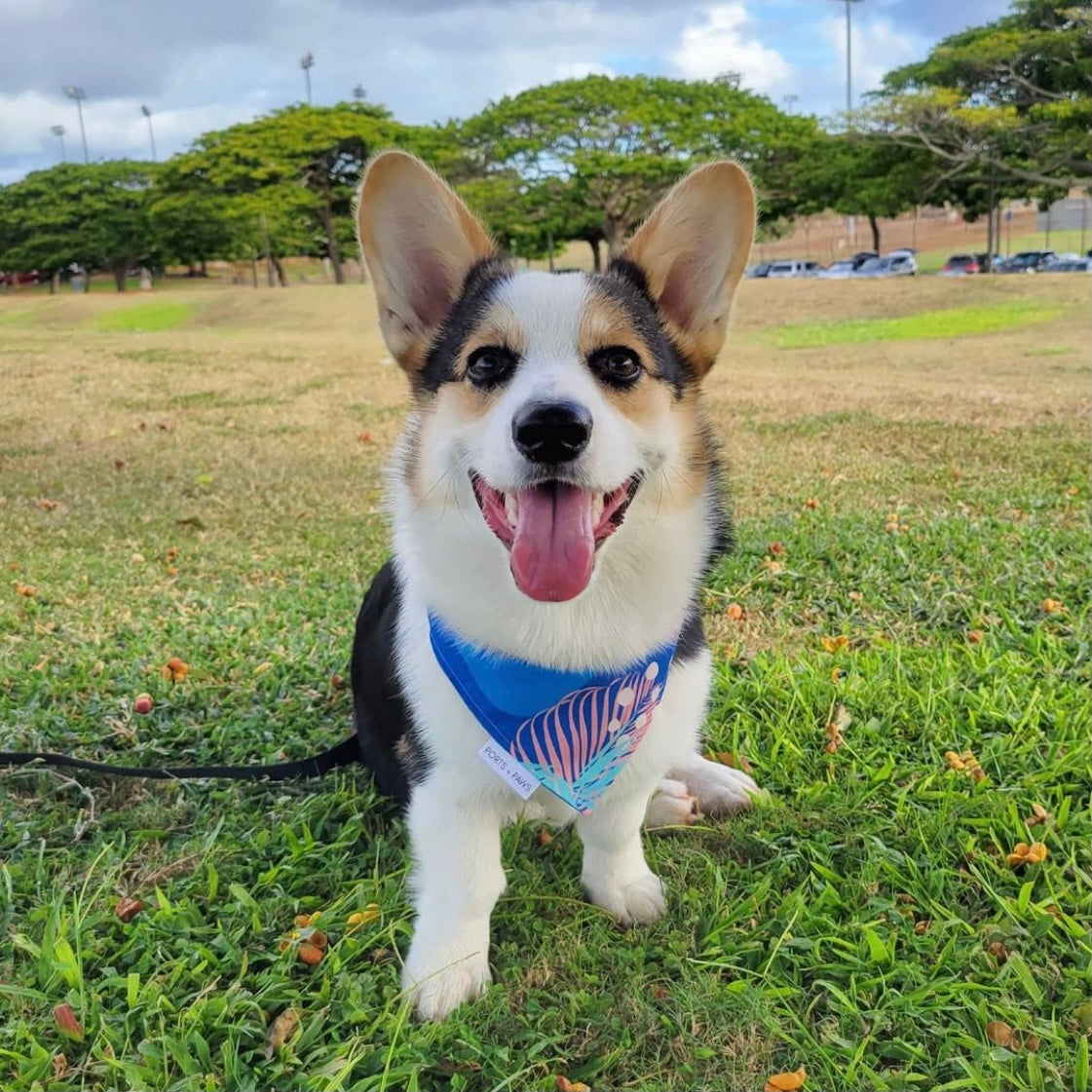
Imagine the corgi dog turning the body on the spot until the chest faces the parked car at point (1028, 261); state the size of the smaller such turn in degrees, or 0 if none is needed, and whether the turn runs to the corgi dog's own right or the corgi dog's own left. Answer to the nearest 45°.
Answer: approximately 135° to the corgi dog's own left

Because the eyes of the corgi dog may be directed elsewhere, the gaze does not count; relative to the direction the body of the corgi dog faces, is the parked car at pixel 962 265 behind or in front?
behind

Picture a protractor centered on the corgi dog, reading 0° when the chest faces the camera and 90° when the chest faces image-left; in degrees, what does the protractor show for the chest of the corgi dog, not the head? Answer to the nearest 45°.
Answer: approximately 0°

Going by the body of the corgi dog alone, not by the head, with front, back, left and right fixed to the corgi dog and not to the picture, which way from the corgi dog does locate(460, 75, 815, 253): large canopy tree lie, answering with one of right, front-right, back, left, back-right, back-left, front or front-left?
back

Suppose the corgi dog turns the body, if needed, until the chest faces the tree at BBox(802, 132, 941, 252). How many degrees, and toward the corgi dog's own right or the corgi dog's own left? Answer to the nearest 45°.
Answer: approximately 180°

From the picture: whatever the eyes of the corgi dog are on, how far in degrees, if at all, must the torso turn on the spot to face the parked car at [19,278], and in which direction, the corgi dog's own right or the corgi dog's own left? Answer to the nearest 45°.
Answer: approximately 135° to the corgi dog's own right

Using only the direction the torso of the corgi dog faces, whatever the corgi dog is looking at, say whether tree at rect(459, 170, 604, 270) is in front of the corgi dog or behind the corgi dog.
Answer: behind

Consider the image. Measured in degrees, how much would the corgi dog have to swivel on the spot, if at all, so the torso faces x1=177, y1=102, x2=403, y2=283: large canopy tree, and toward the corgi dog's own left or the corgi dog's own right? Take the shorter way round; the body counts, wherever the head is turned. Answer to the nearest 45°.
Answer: approximately 180°
